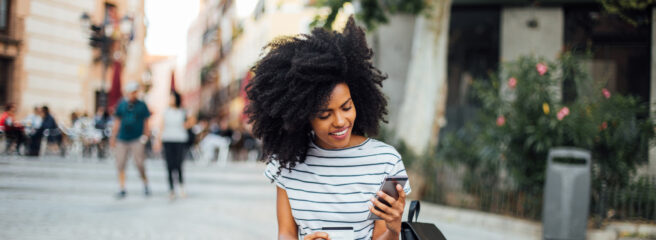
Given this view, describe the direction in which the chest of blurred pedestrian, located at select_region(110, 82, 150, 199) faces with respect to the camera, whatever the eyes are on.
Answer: toward the camera

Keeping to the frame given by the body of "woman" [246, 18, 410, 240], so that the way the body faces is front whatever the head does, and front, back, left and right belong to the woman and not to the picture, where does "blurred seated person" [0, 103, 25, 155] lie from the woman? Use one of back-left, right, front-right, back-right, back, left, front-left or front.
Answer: back-right

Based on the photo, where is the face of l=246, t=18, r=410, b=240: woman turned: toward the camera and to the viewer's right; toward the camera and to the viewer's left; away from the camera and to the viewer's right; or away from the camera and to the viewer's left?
toward the camera and to the viewer's right

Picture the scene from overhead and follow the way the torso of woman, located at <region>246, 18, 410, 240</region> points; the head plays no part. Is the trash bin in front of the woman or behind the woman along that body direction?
behind

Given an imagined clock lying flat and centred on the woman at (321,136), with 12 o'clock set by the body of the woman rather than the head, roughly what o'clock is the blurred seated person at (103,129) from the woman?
The blurred seated person is roughly at 5 o'clock from the woman.

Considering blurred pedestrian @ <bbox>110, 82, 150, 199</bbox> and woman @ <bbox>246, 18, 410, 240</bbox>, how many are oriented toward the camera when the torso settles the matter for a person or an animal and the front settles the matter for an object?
2

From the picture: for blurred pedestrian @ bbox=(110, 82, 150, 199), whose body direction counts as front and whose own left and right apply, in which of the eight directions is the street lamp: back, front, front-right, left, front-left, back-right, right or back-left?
back

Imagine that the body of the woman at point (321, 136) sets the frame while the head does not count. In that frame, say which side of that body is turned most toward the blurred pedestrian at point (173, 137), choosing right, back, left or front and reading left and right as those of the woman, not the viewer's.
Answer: back

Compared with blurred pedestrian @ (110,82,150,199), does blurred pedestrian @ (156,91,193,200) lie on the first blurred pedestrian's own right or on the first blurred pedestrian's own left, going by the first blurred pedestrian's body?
on the first blurred pedestrian's own left

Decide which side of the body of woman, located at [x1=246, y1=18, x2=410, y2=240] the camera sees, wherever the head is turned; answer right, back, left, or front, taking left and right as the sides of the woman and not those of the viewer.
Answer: front

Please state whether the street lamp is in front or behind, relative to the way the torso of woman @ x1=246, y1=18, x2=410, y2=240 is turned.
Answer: behind
